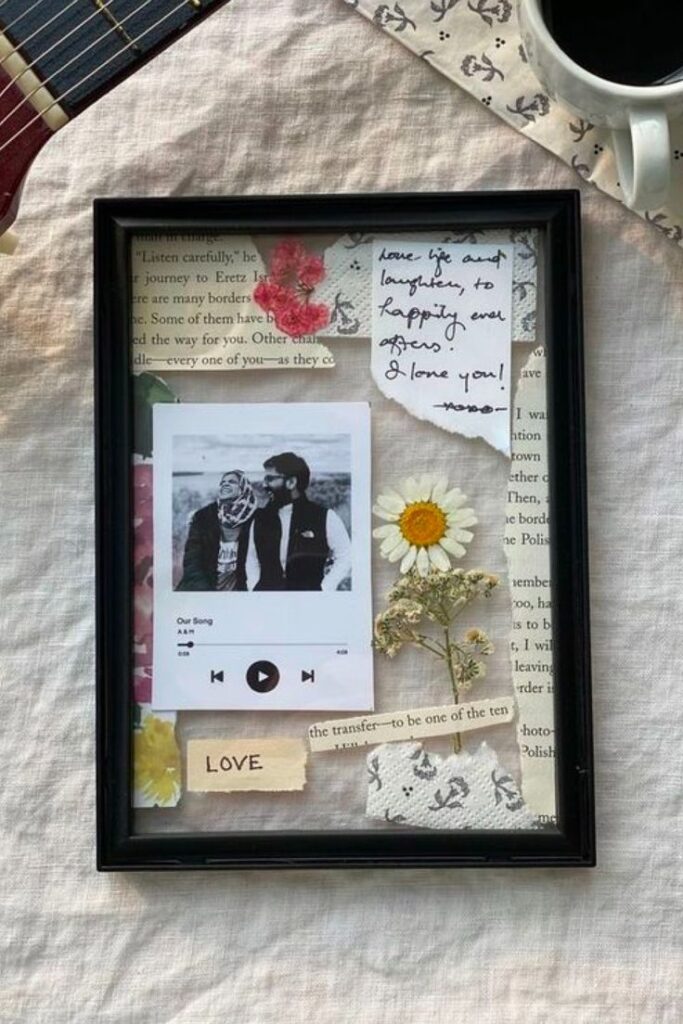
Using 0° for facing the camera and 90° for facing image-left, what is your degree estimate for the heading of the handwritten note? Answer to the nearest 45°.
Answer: approximately 0°

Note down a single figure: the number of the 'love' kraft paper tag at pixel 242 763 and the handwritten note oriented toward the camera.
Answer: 2

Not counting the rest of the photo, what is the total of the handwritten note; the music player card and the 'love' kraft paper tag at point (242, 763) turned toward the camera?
3

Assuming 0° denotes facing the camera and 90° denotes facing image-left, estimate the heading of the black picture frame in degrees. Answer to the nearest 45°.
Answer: approximately 0°
